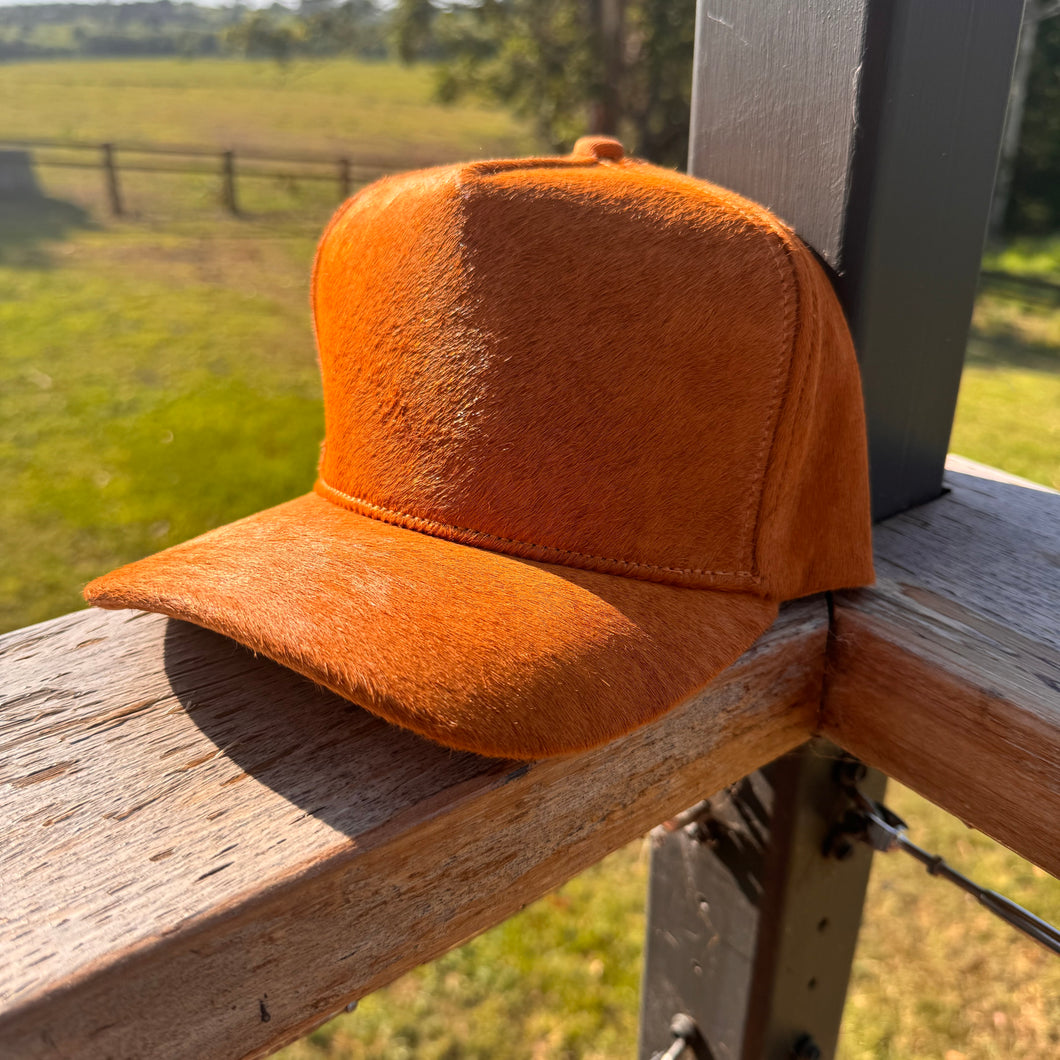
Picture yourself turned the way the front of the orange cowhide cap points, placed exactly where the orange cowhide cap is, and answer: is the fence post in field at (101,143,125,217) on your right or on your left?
on your right

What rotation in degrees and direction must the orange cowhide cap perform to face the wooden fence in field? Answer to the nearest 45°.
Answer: approximately 135° to its right

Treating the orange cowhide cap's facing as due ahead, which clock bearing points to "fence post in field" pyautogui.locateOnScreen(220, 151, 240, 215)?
The fence post in field is roughly at 4 o'clock from the orange cowhide cap.
